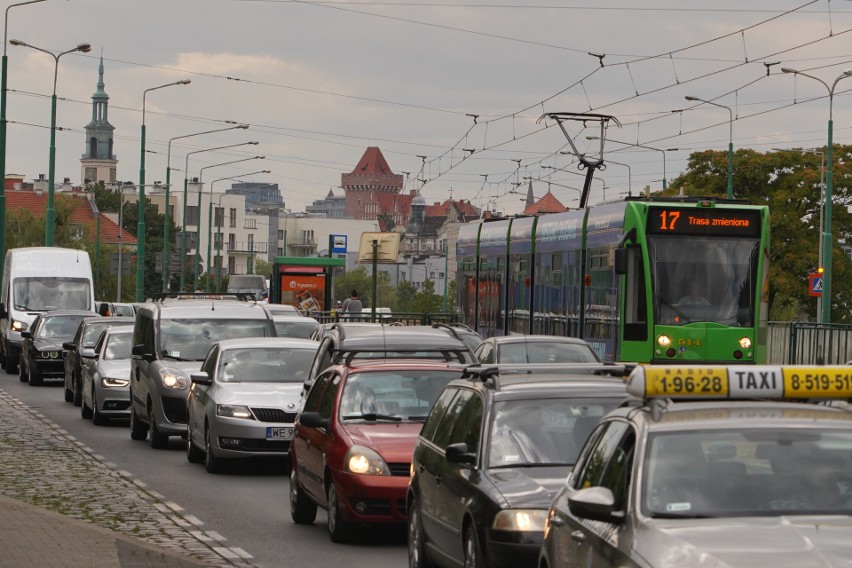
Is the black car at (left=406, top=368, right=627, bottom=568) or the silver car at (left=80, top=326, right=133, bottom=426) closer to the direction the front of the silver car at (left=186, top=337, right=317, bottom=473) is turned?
the black car

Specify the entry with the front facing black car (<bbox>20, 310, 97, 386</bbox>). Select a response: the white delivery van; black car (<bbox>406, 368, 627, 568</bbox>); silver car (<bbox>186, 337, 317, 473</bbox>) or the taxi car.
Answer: the white delivery van

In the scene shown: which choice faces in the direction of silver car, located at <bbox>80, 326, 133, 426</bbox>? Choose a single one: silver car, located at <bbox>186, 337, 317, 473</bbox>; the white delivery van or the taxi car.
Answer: the white delivery van

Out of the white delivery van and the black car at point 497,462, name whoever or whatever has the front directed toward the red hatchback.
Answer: the white delivery van

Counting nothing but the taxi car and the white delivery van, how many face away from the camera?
0

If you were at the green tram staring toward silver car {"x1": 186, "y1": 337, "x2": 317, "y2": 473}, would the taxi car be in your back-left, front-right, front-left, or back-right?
front-left

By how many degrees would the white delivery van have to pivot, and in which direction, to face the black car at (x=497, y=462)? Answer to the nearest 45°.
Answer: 0° — it already faces it

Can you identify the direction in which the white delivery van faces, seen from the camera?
facing the viewer

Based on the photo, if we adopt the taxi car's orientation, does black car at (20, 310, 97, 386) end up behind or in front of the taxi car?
behind

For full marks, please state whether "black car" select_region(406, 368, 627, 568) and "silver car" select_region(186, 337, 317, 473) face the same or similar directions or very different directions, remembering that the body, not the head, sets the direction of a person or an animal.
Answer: same or similar directions

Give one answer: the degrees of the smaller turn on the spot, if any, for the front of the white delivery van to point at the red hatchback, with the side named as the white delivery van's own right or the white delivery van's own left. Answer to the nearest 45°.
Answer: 0° — it already faces it

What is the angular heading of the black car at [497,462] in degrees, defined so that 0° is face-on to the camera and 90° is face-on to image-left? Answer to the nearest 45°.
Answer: approximately 315°

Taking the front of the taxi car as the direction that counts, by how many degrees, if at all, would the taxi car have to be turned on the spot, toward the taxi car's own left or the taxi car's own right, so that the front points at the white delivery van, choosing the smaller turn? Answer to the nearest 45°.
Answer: approximately 180°

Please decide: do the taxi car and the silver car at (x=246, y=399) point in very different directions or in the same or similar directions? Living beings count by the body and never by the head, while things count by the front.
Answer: same or similar directions
